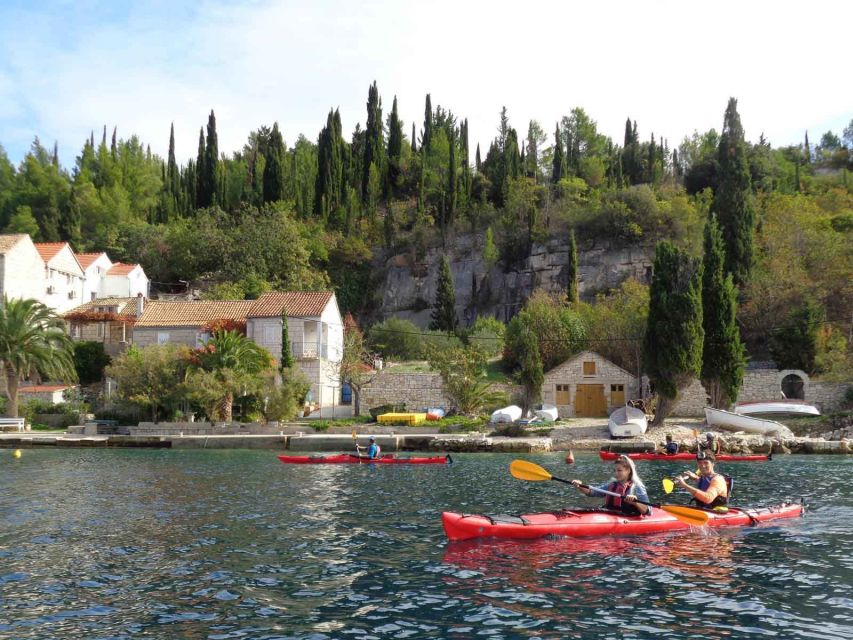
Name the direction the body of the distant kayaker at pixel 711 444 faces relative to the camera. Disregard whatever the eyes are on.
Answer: to the viewer's left

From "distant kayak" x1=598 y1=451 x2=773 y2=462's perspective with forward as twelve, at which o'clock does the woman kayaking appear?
The woman kayaking is roughly at 9 o'clock from the distant kayak.

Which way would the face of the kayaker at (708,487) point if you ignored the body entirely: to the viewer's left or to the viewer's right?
to the viewer's left

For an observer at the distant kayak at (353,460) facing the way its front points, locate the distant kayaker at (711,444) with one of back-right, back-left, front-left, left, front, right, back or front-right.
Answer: back

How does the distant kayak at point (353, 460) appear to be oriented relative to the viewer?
to the viewer's left

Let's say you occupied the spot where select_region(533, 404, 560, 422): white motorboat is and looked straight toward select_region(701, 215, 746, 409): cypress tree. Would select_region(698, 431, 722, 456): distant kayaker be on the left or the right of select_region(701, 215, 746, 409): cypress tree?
right

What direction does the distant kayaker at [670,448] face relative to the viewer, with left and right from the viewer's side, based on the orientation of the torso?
facing to the left of the viewer

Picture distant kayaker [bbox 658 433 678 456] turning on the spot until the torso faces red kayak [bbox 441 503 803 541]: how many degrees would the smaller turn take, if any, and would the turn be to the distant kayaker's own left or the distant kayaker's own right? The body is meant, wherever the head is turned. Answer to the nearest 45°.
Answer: approximately 90° to the distant kayaker's own left

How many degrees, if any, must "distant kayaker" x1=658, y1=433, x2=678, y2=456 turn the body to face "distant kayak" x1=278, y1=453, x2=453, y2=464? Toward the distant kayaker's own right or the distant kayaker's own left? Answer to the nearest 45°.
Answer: approximately 45° to the distant kayaker's own left

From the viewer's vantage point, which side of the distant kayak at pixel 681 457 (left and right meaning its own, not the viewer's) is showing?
left
